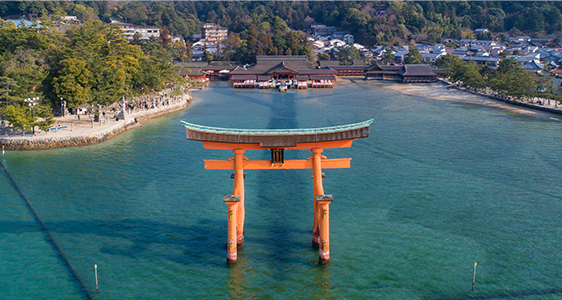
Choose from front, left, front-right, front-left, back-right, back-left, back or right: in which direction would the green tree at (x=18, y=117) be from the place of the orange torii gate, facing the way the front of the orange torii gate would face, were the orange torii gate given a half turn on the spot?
front-left

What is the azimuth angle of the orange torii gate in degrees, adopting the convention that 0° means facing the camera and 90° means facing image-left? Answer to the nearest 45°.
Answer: approximately 0°

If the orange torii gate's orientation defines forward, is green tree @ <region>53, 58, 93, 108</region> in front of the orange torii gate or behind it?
behind

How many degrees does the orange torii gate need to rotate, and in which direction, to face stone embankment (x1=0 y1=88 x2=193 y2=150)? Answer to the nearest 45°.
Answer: approximately 135° to its right

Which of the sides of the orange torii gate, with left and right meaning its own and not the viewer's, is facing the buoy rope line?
right
